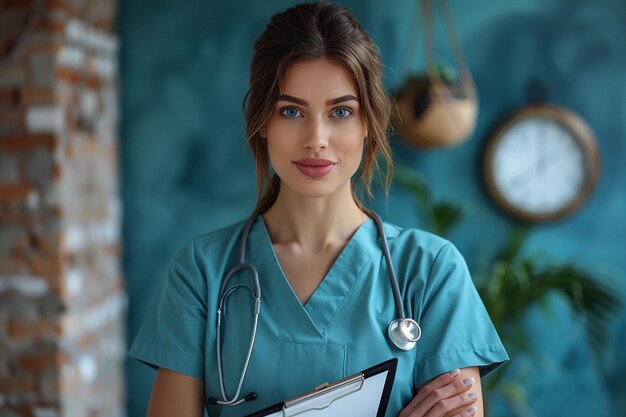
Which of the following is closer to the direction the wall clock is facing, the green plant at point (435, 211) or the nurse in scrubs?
the nurse in scrubs

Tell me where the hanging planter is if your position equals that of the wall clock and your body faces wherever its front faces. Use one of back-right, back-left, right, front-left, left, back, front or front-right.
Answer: front-right

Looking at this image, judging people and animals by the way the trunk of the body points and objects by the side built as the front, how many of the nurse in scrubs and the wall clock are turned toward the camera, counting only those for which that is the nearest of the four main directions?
2

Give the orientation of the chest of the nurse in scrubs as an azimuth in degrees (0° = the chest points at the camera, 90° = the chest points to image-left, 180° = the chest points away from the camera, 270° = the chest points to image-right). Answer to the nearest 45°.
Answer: approximately 0°

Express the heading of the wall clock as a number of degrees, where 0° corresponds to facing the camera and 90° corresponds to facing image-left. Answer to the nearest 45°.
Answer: approximately 0°

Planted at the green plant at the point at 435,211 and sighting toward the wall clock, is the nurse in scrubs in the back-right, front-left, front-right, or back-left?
back-right

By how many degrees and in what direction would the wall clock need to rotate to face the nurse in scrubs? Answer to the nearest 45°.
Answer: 0° — it already faces them
